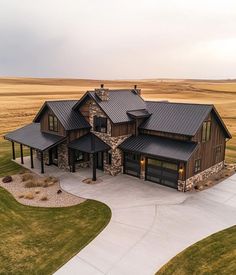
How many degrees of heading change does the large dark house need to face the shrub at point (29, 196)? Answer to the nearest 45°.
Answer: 0° — it already faces it

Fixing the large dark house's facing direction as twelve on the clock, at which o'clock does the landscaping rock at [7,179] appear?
The landscaping rock is roughly at 1 o'clock from the large dark house.

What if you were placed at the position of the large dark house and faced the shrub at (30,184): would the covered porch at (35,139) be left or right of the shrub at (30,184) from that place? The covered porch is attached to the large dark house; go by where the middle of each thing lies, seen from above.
right

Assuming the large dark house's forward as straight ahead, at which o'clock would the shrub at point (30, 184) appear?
The shrub is roughly at 1 o'clock from the large dark house.

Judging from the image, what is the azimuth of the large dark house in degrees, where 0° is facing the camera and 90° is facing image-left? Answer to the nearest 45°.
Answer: approximately 45°
